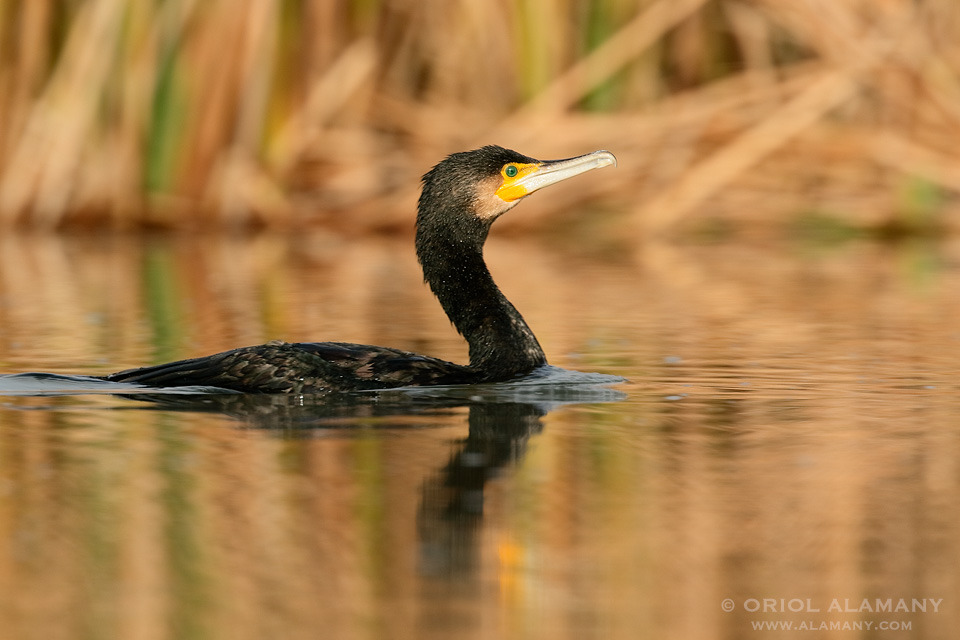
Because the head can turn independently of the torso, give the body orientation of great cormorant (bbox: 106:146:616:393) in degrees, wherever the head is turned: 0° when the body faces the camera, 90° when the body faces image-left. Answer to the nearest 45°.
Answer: approximately 270°
